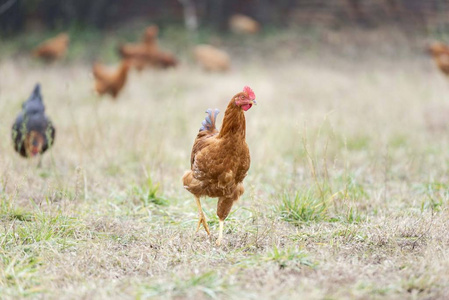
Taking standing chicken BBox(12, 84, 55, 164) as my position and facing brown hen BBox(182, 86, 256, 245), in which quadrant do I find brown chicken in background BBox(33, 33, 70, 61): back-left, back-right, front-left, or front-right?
back-left

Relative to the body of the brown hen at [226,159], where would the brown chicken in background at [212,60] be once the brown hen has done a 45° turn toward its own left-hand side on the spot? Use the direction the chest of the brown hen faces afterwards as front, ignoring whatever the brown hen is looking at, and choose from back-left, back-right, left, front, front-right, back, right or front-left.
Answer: left

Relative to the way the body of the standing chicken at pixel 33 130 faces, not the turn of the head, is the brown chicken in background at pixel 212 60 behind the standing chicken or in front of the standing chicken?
behind

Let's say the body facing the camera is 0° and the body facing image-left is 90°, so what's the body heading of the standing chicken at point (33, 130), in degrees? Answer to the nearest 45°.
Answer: approximately 0°

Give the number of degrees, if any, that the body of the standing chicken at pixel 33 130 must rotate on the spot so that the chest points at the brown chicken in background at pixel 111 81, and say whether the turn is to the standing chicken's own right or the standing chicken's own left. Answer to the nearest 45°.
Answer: approximately 180°

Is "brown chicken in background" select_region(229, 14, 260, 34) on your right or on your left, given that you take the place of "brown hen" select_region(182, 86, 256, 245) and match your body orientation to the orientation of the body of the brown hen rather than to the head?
on your left

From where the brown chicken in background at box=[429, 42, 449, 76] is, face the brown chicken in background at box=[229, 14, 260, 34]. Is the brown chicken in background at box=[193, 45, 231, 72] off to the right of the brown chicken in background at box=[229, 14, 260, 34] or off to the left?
left

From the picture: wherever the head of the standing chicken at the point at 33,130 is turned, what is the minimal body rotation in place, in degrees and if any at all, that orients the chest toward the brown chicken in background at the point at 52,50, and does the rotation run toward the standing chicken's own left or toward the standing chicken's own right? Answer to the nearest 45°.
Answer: approximately 180°

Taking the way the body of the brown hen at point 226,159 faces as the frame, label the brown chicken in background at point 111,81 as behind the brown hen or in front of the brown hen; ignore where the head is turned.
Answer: behind

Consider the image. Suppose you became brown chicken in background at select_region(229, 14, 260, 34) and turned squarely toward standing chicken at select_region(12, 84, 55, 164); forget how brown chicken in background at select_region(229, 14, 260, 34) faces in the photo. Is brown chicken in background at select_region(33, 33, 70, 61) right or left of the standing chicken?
right

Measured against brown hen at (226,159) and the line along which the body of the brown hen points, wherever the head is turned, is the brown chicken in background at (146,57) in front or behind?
behind
